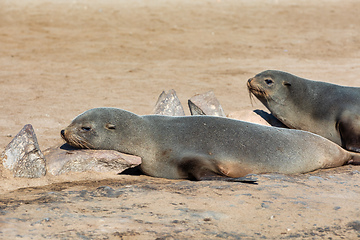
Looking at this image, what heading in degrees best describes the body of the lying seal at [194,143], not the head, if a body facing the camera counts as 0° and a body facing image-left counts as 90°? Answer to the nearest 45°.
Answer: approximately 90°

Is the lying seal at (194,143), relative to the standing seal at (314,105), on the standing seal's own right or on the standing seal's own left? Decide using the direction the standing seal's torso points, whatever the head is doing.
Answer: on the standing seal's own left

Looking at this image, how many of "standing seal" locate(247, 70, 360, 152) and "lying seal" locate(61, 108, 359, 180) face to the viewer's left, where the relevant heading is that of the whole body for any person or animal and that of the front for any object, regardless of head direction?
2

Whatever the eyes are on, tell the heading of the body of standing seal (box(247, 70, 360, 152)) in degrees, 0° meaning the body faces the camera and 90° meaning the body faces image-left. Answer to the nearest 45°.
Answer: approximately 90°

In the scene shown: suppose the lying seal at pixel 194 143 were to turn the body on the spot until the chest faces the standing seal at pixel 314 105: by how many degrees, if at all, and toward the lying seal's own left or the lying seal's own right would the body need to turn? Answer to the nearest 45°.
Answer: approximately 135° to the lying seal's own right
